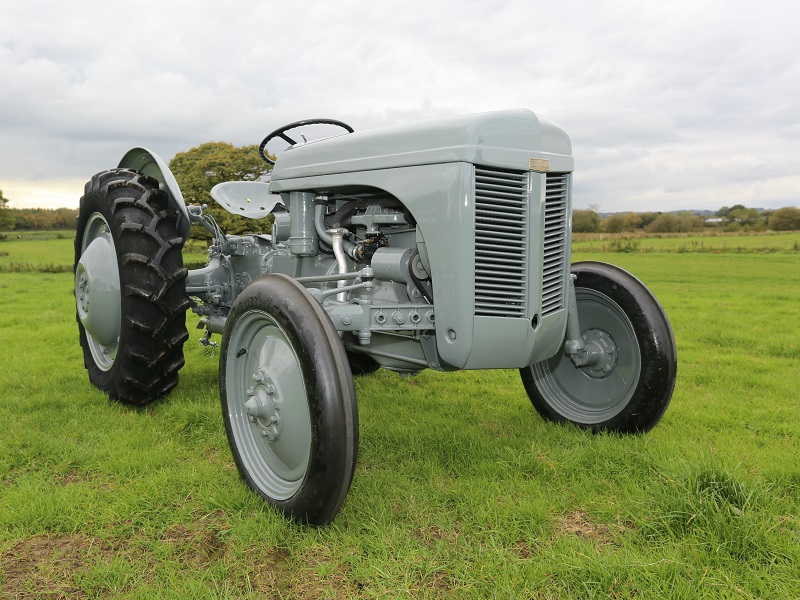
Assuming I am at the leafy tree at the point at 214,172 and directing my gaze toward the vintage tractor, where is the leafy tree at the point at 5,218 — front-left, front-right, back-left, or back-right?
back-right

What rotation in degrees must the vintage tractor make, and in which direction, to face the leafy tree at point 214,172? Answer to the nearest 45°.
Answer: approximately 135° to its left

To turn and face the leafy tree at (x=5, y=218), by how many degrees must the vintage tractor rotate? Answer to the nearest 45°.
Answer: approximately 180°

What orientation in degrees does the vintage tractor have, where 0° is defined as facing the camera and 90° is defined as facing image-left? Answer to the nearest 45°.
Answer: approximately 315°
